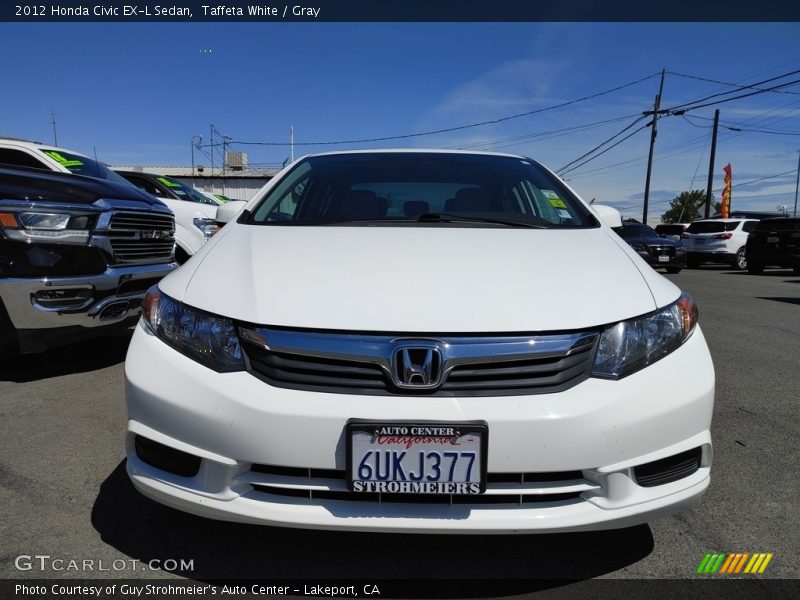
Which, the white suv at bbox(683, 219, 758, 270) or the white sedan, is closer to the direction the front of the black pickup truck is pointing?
the white sedan

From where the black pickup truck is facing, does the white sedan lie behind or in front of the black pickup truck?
in front

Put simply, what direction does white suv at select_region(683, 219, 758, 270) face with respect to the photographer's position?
facing away from the viewer and to the right of the viewer

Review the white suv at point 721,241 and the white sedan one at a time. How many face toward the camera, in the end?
1

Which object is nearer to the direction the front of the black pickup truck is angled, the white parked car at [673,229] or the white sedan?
the white sedan

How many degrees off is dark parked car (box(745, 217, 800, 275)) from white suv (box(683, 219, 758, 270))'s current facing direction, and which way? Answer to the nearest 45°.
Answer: approximately 90° to its right

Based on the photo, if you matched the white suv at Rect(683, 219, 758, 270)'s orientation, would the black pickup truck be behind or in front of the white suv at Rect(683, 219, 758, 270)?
behind

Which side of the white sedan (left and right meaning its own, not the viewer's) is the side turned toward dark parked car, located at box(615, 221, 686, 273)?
back
